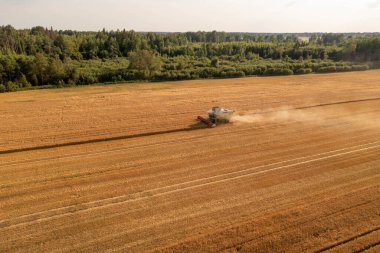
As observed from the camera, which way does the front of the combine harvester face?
facing the viewer and to the left of the viewer

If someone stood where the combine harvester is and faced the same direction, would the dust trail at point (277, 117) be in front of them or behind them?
behind

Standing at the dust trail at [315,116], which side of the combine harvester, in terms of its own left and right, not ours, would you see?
back
